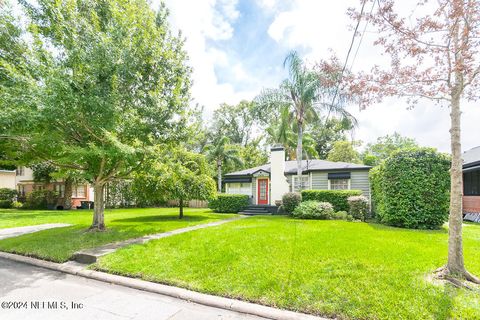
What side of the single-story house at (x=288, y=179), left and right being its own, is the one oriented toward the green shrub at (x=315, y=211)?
front

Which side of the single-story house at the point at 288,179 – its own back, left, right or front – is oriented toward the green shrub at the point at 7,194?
right

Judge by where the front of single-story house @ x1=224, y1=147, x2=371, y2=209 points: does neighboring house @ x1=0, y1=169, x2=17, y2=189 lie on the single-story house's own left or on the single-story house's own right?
on the single-story house's own right

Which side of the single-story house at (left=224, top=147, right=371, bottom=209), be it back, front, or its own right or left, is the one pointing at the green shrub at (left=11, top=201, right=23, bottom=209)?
right

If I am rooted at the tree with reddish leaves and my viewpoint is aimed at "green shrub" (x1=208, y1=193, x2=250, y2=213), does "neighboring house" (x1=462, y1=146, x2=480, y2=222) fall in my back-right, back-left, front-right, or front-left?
front-right

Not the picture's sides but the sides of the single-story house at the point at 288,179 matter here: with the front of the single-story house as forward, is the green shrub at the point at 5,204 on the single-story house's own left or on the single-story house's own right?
on the single-story house's own right

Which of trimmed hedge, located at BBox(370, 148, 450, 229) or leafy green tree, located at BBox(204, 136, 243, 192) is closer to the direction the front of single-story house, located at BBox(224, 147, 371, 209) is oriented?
the trimmed hedge

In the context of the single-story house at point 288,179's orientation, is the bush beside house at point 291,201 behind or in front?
in front

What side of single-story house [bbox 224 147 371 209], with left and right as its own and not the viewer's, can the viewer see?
front

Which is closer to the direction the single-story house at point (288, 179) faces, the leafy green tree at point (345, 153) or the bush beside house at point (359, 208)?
the bush beside house

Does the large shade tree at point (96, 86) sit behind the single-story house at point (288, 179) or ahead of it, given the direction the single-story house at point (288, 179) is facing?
ahead
